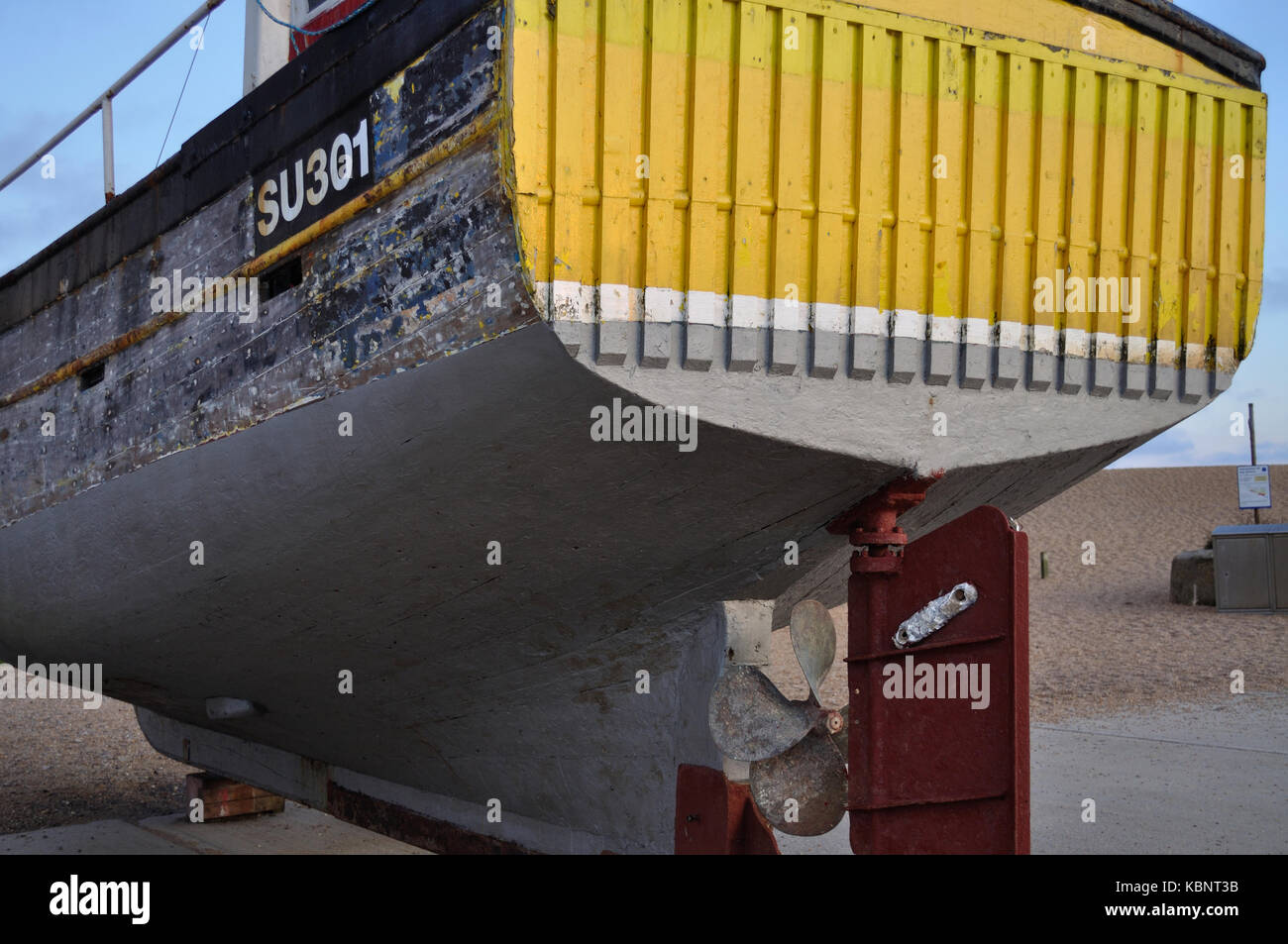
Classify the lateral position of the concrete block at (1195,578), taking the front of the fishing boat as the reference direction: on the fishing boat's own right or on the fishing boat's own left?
on the fishing boat's own right

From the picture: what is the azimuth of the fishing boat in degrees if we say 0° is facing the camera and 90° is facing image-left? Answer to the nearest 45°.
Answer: approximately 135°
